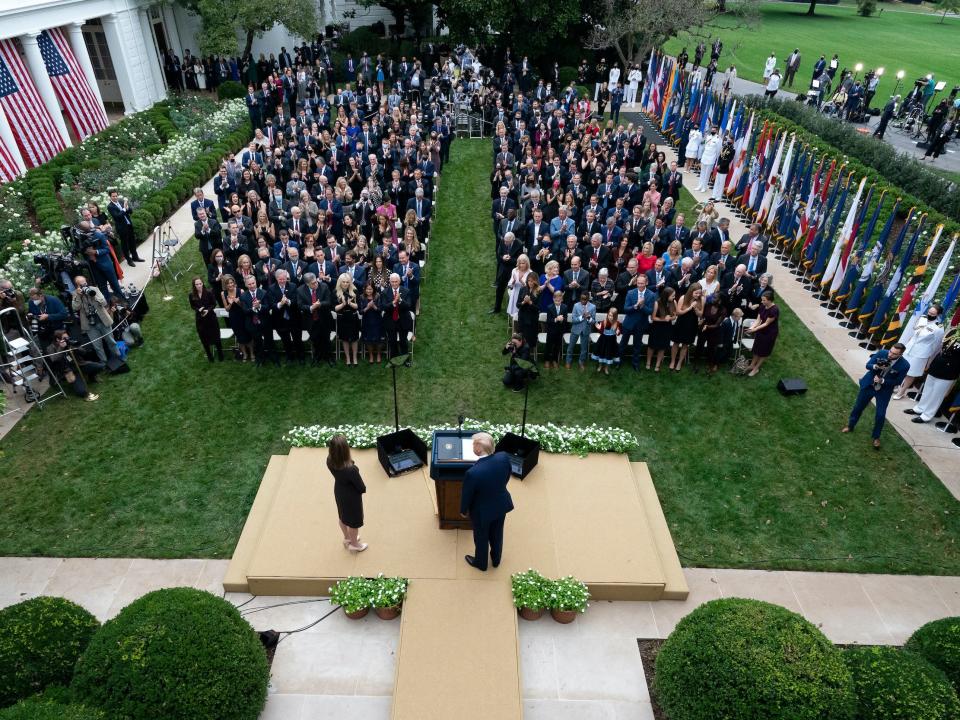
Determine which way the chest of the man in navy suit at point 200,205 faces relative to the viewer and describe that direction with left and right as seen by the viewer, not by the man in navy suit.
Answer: facing the viewer

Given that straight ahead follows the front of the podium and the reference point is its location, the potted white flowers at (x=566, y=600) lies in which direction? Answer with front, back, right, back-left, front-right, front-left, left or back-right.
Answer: back-right

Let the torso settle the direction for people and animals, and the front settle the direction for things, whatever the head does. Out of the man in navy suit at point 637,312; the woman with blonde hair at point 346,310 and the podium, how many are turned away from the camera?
1

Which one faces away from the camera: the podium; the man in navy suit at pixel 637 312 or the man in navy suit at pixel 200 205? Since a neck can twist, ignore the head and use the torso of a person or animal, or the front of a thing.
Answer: the podium

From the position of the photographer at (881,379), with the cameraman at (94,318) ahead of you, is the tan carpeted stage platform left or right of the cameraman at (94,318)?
left

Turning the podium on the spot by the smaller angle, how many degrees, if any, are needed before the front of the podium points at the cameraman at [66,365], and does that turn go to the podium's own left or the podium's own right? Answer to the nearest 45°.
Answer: approximately 45° to the podium's own left

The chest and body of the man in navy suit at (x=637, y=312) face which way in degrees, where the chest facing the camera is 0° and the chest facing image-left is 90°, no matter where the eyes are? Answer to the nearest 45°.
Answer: approximately 0°

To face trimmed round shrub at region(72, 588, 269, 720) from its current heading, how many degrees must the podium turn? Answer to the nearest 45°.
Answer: approximately 135° to its left

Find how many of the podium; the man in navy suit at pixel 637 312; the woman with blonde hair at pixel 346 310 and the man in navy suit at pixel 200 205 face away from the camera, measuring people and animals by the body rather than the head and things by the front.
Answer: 1

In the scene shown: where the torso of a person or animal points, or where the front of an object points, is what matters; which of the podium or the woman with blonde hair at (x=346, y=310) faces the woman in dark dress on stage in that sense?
the woman with blonde hair

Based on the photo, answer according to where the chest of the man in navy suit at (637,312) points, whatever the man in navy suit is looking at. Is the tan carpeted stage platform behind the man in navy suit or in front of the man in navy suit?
in front

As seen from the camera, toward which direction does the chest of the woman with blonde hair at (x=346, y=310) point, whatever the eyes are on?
toward the camera

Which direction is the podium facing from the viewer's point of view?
away from the camera

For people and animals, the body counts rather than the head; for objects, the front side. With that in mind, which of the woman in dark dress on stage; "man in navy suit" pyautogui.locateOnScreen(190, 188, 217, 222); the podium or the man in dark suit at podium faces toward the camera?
the man in navy suit

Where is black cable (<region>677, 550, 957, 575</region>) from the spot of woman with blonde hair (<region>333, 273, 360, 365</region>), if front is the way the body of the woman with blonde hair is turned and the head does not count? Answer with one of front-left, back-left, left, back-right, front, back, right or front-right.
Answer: front-left

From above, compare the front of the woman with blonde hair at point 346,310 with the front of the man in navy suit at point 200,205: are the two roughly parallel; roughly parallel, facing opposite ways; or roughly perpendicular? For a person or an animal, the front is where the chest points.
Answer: roughly parallel

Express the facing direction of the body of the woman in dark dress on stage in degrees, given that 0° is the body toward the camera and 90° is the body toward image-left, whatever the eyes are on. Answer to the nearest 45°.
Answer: approximately 225°

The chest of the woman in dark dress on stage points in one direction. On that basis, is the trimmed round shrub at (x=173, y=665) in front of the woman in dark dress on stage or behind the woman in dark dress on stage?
behind

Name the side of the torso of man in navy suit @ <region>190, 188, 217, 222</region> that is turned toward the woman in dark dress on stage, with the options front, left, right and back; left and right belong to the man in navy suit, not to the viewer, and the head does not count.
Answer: front
